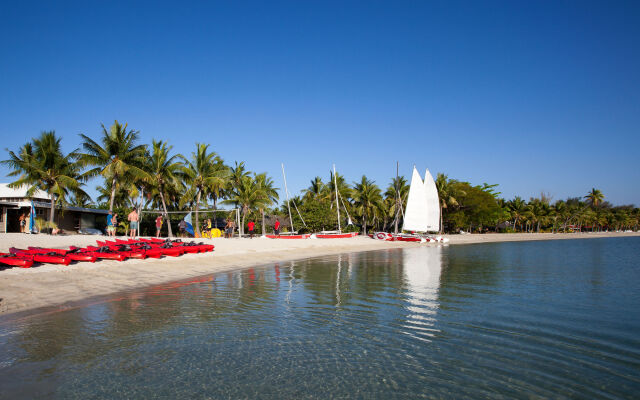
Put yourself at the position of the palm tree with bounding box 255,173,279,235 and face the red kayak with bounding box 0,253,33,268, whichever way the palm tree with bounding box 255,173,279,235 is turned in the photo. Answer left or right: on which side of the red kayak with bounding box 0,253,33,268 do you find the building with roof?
right

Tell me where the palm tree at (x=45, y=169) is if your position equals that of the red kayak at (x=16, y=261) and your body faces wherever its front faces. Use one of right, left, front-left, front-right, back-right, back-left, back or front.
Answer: left

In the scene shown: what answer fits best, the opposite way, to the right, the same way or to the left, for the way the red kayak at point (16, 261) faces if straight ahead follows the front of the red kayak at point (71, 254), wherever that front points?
the same way

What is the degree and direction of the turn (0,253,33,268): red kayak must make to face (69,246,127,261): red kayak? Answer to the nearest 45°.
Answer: approximately 45° to its left
